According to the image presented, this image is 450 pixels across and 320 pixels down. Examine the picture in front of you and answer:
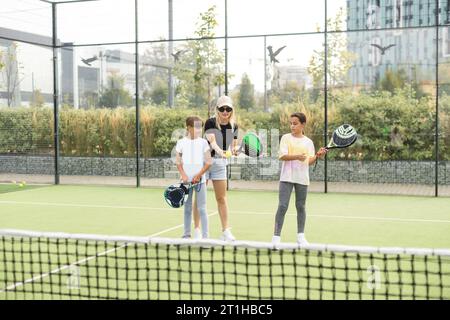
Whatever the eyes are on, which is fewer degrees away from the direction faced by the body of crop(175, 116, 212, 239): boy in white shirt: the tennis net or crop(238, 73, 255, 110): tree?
the tennis net

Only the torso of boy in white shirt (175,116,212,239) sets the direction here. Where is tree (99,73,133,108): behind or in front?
behind

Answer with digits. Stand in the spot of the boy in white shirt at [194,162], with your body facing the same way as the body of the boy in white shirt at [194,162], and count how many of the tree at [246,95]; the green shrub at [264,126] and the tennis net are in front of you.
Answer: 1

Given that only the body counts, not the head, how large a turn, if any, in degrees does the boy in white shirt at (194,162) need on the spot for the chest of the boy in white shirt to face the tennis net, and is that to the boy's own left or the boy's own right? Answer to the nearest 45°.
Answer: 0° — they already face it

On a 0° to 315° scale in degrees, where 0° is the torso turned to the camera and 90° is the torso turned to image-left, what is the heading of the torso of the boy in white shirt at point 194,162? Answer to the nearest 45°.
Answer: approximately 0°

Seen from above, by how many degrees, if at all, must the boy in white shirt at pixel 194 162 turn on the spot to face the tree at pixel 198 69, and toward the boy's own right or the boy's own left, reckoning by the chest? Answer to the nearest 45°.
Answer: approximately 180°
